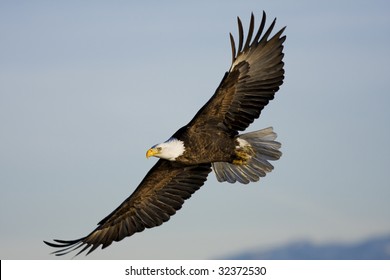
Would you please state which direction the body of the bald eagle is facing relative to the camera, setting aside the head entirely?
to the viewer's left
